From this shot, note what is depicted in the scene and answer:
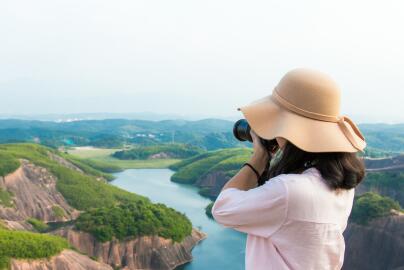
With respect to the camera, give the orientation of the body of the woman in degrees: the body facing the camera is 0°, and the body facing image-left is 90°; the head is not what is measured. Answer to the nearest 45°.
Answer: approximately 135°

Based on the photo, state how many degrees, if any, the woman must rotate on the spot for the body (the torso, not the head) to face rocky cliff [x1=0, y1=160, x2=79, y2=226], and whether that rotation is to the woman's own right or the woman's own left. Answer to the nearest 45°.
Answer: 0° — they already face it

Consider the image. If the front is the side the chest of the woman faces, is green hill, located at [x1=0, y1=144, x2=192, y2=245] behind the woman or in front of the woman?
in front

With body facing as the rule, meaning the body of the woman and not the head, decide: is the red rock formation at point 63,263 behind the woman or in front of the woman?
in front

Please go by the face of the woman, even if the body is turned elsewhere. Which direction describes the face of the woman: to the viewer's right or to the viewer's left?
to the viewer's left
